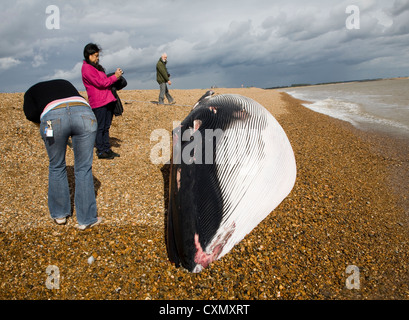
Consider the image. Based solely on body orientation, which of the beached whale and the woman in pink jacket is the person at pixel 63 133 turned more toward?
the woman in pink jacket

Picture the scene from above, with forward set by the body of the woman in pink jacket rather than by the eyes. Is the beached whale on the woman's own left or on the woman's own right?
on the woman's own right

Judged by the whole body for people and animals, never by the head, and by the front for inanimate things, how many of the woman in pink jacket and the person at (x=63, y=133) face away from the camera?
1

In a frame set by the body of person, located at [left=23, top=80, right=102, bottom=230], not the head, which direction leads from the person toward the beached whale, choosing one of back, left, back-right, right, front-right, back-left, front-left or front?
back-right

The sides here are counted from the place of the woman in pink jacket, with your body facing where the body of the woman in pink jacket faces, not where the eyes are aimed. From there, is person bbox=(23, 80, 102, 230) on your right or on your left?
on your right

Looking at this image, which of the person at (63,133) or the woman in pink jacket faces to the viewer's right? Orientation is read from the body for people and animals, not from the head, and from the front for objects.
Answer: the woman in pink jacket

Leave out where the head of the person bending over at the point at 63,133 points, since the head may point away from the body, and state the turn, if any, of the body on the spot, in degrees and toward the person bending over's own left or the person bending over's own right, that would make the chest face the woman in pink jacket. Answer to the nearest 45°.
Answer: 0° — they already face them

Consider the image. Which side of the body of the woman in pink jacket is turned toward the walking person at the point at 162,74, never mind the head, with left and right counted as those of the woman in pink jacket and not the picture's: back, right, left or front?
left

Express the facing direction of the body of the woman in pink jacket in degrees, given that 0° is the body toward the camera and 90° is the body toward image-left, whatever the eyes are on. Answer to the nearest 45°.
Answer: approximately 270°

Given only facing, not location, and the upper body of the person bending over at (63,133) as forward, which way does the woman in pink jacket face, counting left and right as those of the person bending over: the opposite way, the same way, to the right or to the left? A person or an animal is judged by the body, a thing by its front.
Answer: to the right

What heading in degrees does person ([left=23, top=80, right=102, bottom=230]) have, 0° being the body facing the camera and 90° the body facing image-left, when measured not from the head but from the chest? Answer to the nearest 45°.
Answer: approximately 180°
